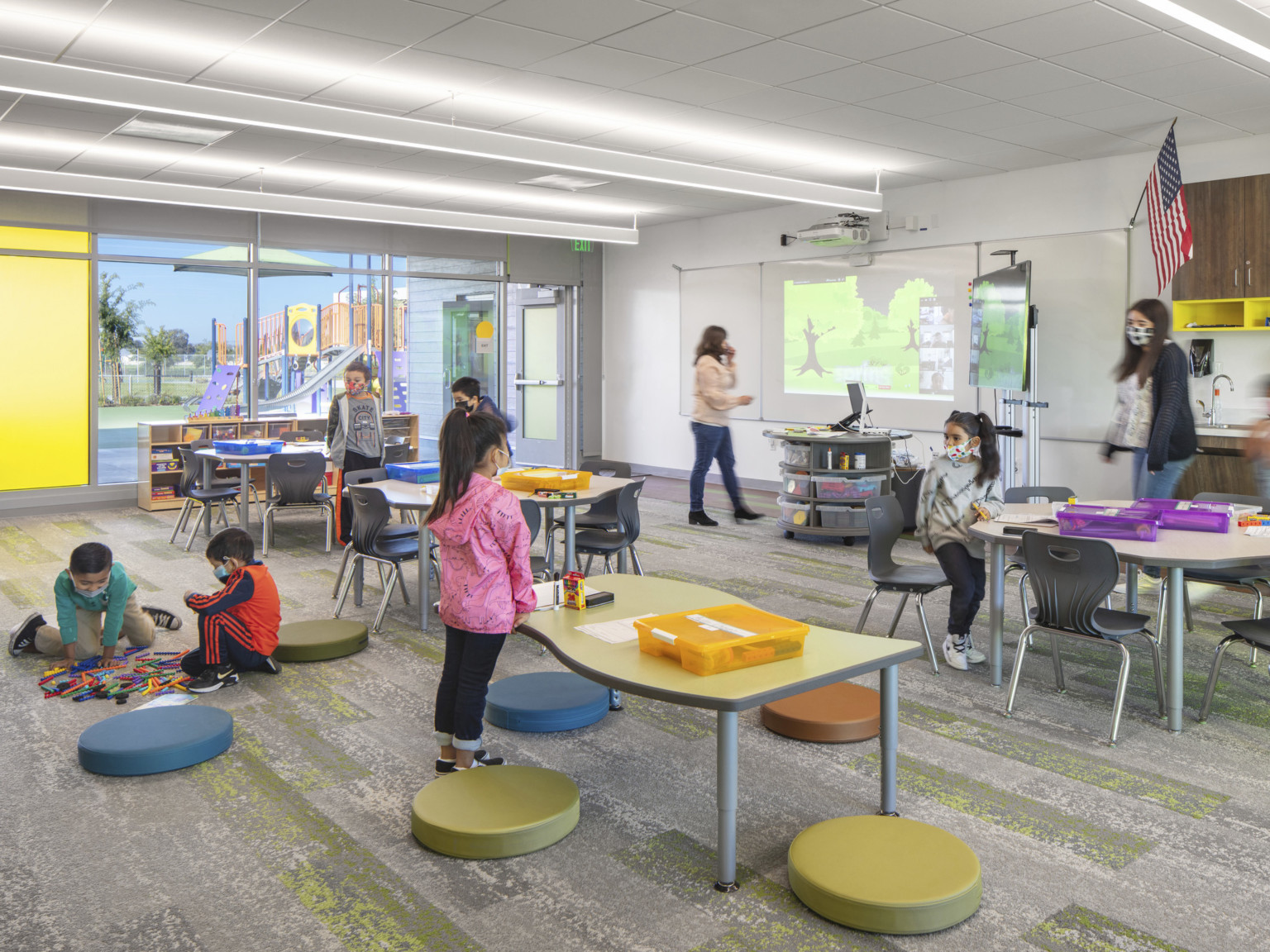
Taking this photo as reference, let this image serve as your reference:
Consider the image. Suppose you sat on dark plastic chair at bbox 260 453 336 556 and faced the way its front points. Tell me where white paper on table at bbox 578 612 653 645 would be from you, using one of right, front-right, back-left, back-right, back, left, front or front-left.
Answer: back

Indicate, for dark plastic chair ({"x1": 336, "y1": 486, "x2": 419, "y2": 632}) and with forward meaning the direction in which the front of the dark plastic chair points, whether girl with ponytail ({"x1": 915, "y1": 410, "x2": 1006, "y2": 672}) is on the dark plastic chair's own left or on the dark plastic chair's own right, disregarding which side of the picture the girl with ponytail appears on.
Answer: on the dark plastic chair's own right

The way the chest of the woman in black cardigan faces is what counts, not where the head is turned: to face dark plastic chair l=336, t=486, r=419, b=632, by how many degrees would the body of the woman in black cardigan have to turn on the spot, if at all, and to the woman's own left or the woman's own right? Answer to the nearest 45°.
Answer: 0° — they already face it

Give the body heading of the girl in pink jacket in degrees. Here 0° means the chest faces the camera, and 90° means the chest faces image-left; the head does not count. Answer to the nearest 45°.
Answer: approximately 225°

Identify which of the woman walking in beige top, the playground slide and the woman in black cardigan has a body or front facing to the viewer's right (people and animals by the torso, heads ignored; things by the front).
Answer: the woman walking in beige top

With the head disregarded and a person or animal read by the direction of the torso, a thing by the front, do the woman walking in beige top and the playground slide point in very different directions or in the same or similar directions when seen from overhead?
very different directions

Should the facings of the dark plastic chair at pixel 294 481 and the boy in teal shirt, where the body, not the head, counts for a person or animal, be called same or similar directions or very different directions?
very different directions

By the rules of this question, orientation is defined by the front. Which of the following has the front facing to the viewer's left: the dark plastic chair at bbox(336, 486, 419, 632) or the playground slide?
the playground slide

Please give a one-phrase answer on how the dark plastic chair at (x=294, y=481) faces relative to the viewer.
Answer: facing away from the viewer
